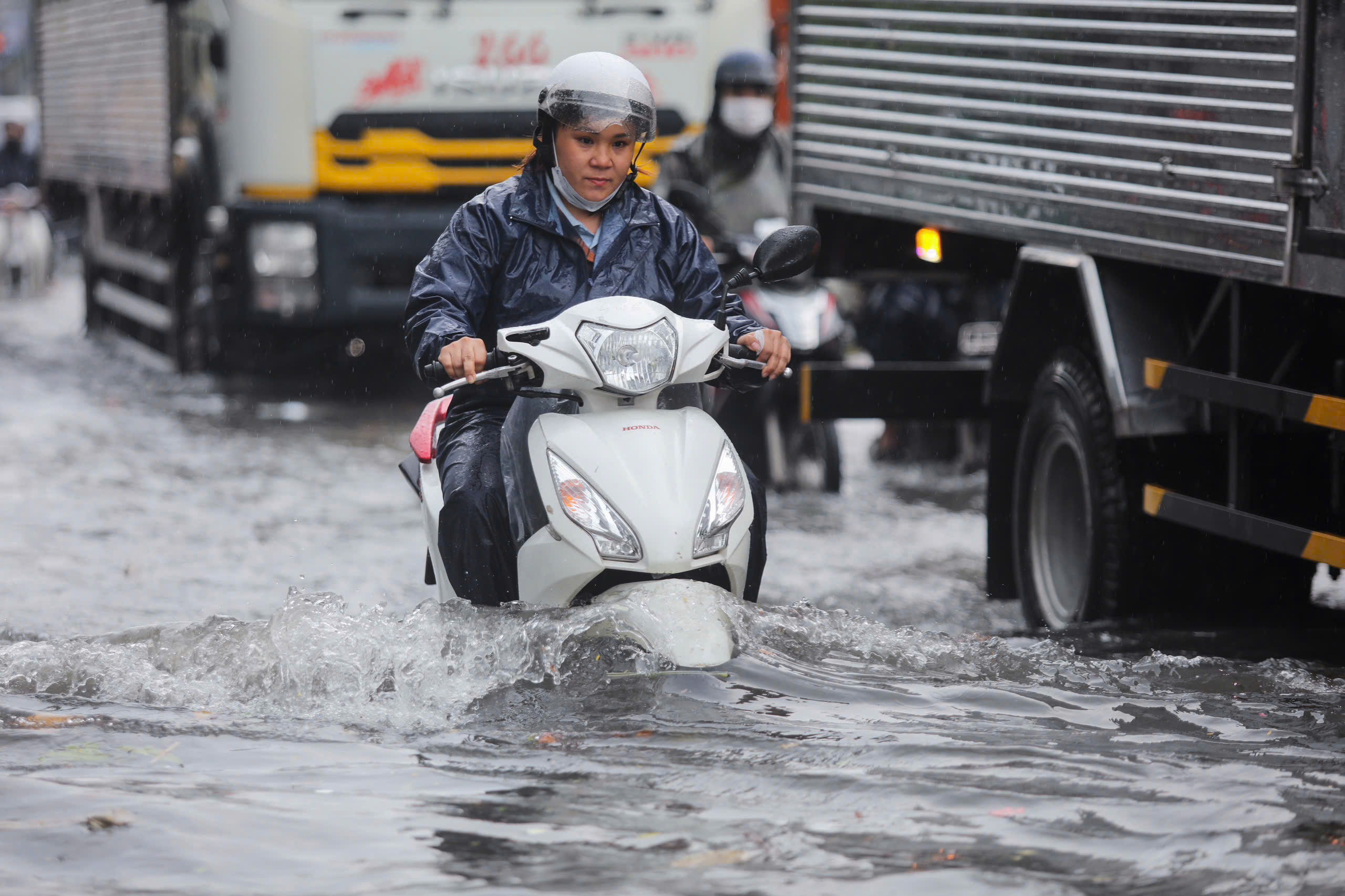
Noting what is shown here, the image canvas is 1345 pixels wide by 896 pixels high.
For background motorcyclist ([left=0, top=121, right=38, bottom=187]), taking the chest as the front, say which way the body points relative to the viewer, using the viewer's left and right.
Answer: facing the viewer

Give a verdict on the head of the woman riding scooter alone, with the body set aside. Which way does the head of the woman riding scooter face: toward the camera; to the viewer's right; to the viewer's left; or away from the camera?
toward the camera

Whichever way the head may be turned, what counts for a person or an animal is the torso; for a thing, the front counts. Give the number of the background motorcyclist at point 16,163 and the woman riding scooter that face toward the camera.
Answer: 2

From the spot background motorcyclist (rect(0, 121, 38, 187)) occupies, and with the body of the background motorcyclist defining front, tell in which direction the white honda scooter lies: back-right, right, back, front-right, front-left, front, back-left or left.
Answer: front

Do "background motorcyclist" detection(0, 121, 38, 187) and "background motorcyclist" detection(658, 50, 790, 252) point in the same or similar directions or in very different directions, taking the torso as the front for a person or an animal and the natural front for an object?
same or similar directions

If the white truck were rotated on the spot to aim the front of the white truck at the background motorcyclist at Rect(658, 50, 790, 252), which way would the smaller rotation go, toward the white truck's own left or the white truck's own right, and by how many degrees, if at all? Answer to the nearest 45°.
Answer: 0° — it already faces them

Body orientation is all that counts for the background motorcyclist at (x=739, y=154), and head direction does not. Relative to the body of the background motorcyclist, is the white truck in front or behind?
behind

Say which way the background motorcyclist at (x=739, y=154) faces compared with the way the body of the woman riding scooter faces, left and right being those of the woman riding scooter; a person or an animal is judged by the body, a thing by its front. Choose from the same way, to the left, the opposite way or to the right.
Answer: the same way

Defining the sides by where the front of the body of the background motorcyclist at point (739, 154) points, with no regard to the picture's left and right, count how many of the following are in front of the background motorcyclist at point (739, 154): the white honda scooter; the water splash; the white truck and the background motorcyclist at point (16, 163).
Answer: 2

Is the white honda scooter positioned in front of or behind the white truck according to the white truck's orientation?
in front

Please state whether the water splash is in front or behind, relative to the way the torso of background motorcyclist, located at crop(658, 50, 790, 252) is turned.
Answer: in front

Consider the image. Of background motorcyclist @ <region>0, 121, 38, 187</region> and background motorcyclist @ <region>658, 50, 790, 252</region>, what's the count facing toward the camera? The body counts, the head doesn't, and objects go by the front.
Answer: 2

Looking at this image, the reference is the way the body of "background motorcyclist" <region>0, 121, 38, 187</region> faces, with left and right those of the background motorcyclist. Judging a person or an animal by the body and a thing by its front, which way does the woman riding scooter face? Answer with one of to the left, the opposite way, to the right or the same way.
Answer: the same way

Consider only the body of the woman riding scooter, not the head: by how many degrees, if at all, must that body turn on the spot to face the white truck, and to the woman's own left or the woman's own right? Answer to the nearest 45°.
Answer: approximately 180°

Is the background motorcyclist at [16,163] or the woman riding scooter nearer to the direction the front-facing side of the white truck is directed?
the woman riding scooter

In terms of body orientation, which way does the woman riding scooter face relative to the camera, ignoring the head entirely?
toward the camera
